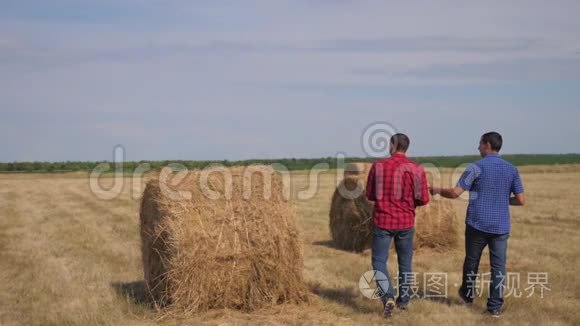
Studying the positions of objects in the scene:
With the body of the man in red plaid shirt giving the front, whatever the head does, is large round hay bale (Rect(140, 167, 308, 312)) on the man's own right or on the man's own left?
on the man's own left

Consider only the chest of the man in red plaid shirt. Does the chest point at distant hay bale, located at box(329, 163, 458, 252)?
yes

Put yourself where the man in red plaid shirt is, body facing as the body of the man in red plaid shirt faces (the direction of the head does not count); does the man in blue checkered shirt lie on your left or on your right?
on your right

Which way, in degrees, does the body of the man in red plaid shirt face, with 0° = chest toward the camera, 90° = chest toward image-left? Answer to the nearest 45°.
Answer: approximately 180°

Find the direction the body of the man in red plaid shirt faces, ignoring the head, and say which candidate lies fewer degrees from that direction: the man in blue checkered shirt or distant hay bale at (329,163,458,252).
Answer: the distant hay bale

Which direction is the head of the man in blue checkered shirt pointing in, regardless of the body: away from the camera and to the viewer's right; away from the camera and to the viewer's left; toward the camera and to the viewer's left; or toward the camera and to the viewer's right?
away from the camera and to the viewer's left
